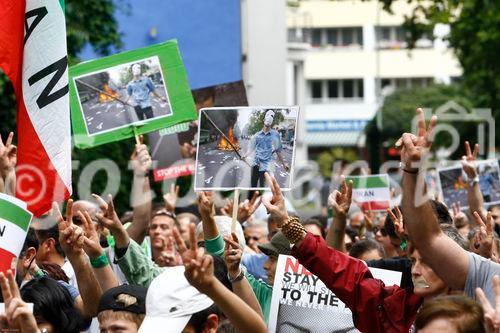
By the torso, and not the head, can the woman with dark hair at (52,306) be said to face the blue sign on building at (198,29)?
no

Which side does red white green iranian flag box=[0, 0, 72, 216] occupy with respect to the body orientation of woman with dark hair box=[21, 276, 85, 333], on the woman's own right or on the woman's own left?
on the woman's own right
